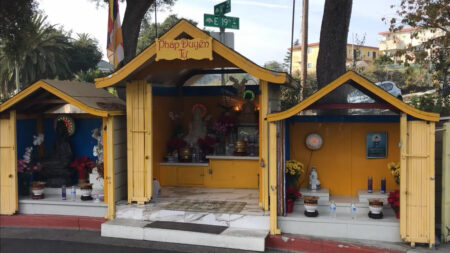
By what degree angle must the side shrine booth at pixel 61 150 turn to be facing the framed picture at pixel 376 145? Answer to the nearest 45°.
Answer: approximately 45° to its left

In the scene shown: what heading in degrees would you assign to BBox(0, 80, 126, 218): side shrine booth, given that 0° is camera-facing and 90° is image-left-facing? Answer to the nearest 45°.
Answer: approximately 0°

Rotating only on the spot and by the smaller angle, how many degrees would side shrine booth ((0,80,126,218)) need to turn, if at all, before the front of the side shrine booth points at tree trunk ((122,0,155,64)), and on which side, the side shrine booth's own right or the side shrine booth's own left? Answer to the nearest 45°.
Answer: approximately 135° to the side shrine booth's own left

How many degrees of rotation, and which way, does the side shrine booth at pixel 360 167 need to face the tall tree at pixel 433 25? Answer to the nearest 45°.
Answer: approximately 180°

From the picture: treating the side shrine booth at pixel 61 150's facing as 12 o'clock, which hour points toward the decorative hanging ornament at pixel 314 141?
The decorative hanging ornament is roughly at 10 o'clock from the side shrine booth.

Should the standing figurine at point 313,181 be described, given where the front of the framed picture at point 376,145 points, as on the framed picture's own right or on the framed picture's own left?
on the framed picture's own right

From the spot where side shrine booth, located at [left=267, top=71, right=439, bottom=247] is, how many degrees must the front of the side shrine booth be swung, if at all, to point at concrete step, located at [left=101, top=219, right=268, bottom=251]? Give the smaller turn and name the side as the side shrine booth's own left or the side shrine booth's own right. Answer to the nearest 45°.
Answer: approximately 90° to the side shrine booth's own right

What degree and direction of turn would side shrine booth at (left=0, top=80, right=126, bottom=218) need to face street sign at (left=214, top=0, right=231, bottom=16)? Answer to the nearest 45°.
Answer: approximately 90° to its left
